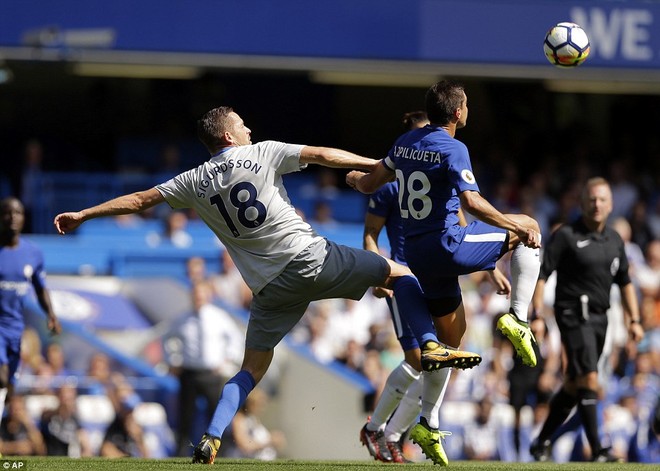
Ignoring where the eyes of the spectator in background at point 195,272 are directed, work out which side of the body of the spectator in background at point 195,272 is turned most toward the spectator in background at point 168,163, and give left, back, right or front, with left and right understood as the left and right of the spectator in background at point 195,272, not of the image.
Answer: back

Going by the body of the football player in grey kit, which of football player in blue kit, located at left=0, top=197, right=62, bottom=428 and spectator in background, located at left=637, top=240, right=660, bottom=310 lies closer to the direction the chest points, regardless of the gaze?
the spectator in background

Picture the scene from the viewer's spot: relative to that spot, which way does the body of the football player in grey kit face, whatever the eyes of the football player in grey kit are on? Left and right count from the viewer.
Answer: facing away from the viewer and to the right of the viewer

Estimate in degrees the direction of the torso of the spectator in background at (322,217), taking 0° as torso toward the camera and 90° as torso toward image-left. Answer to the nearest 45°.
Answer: approximately 0°

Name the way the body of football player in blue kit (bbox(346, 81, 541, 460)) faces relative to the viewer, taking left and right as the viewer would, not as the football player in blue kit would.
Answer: facing away from the viewer and to the right of the viewer

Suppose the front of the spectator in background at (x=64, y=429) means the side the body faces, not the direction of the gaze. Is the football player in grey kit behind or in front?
in front

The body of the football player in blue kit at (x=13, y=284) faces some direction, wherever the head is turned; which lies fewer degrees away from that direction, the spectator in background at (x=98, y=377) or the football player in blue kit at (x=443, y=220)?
the football player in blue kit
